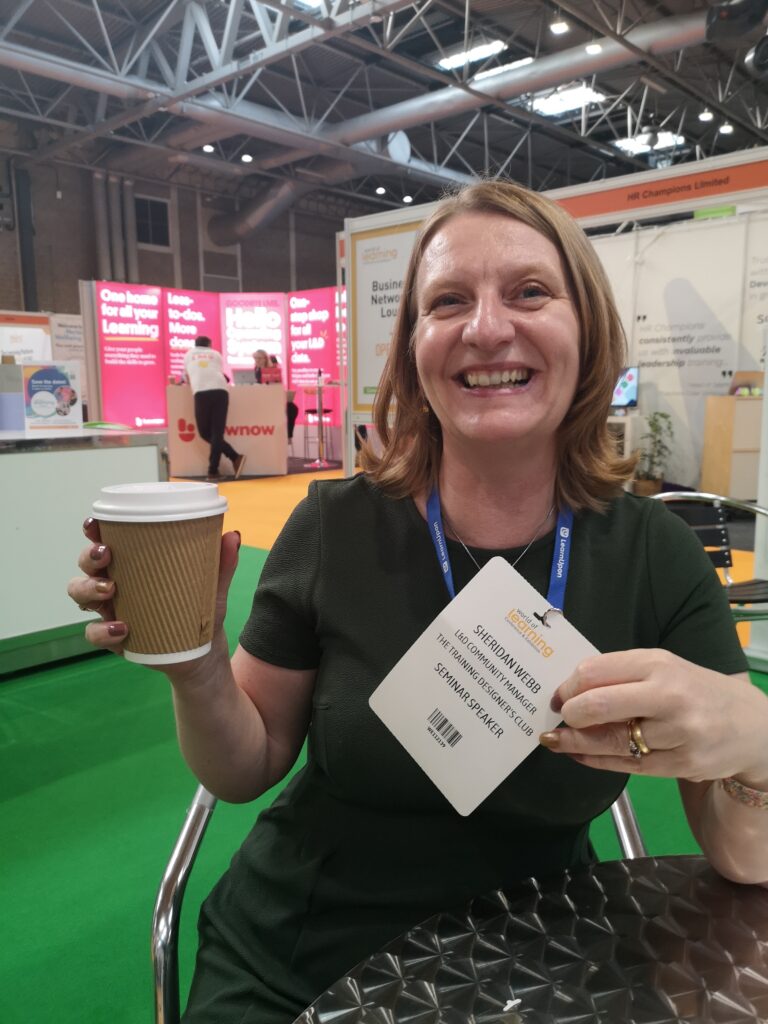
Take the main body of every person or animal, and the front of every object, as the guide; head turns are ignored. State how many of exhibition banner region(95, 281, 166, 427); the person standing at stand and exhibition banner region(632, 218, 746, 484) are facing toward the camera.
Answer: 2

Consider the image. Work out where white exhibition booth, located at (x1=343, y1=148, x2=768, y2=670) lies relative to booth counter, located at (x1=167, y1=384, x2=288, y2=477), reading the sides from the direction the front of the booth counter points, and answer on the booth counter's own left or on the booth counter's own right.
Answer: on the booth counter's own left

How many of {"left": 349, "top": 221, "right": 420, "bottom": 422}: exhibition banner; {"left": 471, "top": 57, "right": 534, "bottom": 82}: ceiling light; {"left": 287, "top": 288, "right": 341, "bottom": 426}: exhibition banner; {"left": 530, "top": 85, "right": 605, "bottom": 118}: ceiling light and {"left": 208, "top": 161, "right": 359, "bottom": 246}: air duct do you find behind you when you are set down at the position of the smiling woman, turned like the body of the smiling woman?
5

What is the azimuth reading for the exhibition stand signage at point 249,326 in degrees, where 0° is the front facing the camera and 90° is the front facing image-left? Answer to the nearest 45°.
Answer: approximately 0°

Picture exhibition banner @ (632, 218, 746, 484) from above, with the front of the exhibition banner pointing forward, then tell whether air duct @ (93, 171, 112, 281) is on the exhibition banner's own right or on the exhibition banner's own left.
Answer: on the exhibition banner's own right

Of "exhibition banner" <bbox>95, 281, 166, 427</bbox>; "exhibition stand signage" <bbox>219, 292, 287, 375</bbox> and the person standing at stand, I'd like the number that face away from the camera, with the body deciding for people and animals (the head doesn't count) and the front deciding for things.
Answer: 1

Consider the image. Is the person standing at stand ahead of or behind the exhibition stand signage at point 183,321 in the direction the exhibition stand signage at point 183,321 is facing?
ahead

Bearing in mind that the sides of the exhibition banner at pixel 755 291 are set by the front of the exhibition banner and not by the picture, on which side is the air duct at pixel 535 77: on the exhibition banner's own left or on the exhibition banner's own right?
on the exhibition banner's own right

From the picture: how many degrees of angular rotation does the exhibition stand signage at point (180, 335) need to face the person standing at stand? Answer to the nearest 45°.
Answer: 0° — it already faces them
